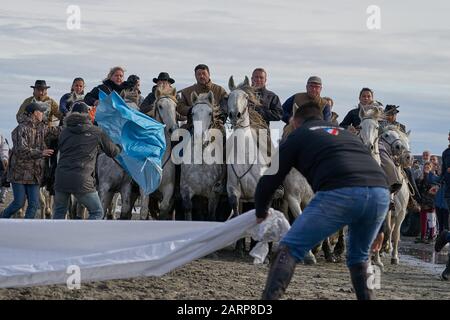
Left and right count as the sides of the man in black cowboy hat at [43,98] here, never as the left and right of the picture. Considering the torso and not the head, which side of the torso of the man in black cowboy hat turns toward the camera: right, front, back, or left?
front

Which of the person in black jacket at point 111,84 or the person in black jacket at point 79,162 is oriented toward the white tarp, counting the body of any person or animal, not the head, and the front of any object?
the person in black jacket at point 111,84

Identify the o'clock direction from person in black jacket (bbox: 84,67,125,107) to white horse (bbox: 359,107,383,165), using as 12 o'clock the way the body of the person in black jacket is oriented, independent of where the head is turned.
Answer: The white horse is roughly at 10 o'clock from the person in black jacket.

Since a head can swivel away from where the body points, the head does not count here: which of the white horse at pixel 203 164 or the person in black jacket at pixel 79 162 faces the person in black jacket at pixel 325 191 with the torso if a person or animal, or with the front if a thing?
the white horse

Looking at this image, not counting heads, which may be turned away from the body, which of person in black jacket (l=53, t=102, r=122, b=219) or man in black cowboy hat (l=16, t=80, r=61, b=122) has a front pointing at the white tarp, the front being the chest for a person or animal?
the man in black cowboy hat

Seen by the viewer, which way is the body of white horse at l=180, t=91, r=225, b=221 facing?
toward the camera

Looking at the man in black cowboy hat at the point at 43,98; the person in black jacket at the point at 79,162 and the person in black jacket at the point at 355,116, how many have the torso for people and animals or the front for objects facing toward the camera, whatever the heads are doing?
2

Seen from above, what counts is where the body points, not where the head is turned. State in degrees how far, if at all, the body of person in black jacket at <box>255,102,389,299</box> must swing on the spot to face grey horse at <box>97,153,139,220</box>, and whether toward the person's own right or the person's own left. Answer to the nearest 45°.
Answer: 0° — they already face it
